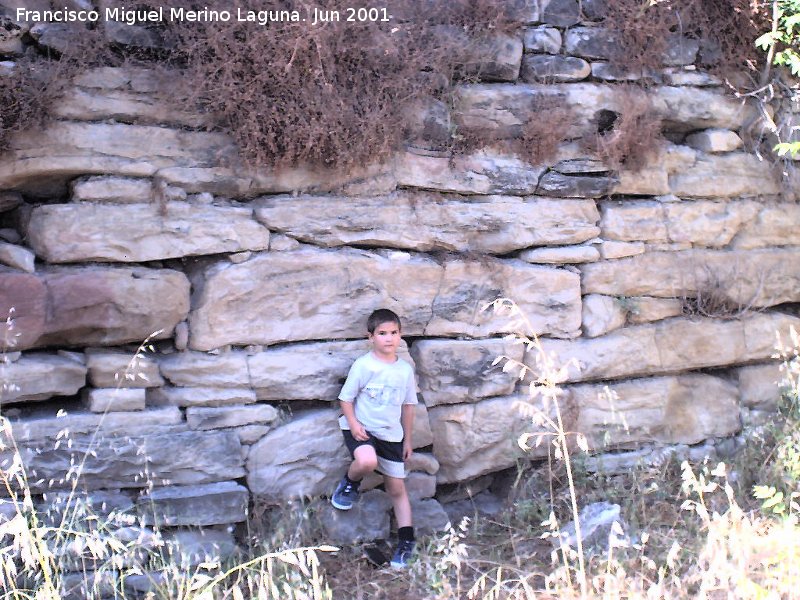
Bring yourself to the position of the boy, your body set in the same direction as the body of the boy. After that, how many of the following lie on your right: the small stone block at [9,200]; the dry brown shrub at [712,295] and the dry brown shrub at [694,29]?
1

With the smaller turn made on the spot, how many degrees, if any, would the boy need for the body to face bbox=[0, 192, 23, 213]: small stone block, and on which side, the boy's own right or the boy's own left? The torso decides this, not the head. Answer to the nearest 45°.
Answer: approximately 90° to the boy's own right

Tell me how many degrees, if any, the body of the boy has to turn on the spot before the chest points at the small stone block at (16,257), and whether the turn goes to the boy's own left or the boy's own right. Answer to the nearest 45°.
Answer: approximately 90° to the boy's own right

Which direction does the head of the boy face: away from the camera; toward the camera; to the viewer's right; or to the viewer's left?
toward the camera

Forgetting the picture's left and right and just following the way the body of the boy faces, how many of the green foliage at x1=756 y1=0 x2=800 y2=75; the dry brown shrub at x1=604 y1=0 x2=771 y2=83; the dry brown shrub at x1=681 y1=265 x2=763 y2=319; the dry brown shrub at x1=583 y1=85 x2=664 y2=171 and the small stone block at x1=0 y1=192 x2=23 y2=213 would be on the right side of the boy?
1

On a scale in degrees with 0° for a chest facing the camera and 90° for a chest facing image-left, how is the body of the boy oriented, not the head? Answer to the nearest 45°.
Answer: approximately 0°
